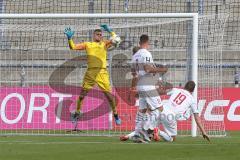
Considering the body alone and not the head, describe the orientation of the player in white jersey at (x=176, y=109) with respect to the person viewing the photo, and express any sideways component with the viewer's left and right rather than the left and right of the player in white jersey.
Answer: facing away from the viewer and to the right of the viewer

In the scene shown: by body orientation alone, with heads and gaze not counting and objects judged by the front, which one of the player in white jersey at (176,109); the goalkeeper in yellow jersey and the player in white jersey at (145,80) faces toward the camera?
the goalkeeper in yellow jersey

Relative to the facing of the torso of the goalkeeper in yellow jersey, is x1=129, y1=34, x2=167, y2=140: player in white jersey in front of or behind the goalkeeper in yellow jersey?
in front

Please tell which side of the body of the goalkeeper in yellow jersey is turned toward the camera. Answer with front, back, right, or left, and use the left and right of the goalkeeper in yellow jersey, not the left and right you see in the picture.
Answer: front

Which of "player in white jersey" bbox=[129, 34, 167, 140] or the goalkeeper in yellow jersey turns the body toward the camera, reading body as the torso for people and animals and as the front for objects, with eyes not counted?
the goalkeeper in yellow jersey

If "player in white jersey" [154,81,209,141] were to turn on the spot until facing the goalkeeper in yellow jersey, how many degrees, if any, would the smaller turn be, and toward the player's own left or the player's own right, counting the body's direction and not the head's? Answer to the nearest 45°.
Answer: approximately 90° to the player's own left

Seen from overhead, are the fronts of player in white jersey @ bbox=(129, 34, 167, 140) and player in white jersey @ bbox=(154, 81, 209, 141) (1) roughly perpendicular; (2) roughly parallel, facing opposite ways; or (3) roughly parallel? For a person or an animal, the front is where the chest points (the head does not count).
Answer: roughly parallel

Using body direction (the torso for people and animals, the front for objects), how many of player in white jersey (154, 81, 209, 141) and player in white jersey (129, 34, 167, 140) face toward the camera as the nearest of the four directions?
0

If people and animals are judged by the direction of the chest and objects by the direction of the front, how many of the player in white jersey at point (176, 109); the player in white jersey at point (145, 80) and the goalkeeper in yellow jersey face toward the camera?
1

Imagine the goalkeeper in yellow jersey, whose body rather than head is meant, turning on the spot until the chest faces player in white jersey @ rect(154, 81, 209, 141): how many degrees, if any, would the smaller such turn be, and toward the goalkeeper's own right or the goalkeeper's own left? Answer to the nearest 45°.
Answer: approximately 45° to the goalkeeper's own left
